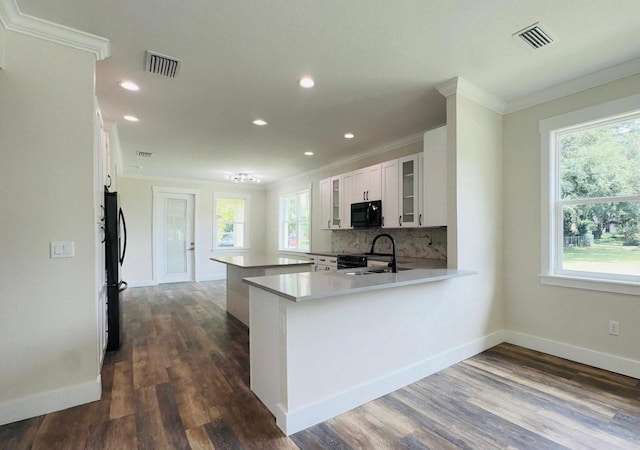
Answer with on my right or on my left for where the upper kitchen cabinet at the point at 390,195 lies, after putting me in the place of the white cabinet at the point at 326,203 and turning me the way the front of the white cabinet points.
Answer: on my left

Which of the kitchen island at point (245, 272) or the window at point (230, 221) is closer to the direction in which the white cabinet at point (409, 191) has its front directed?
the kitchen island

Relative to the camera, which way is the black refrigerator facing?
to the viewer's right

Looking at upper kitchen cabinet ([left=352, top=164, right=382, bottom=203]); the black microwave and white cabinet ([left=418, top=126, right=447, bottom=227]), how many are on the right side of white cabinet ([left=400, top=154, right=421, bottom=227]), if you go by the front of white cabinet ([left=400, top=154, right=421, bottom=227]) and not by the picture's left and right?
2

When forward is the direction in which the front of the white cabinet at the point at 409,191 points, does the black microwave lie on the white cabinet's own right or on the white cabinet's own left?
on the white cabinet's own right

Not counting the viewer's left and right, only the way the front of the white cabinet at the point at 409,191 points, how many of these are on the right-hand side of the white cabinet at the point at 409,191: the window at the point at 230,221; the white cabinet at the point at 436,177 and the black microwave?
2

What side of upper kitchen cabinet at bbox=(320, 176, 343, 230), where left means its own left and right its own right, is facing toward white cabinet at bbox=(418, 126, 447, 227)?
left
